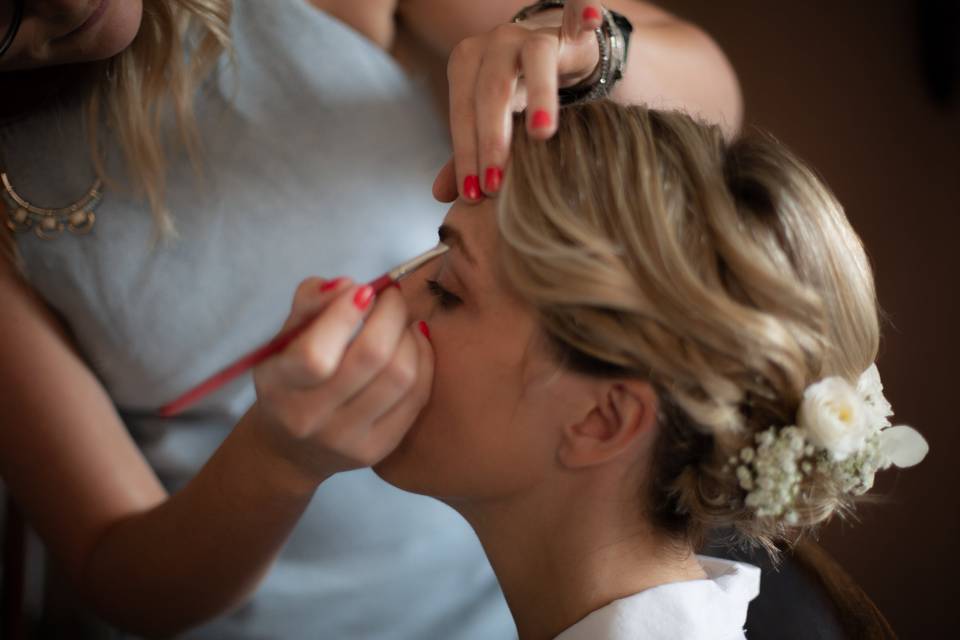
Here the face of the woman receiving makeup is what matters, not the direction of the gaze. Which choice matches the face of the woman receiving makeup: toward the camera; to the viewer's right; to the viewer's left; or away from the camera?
to the viewer's left

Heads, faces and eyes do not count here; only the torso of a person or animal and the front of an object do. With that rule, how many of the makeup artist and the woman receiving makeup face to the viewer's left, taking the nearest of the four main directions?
1

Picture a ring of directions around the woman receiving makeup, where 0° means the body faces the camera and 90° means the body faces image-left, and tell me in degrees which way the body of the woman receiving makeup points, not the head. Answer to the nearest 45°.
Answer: approximately 90°

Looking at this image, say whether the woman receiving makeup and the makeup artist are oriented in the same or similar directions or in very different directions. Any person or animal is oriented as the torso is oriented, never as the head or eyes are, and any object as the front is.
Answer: very different directions

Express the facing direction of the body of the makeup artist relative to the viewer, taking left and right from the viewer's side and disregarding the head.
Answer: facing the viewer and to the right of the viewer

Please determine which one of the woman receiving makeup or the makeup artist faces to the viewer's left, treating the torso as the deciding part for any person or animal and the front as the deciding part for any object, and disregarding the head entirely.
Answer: the woman receiving makeup
